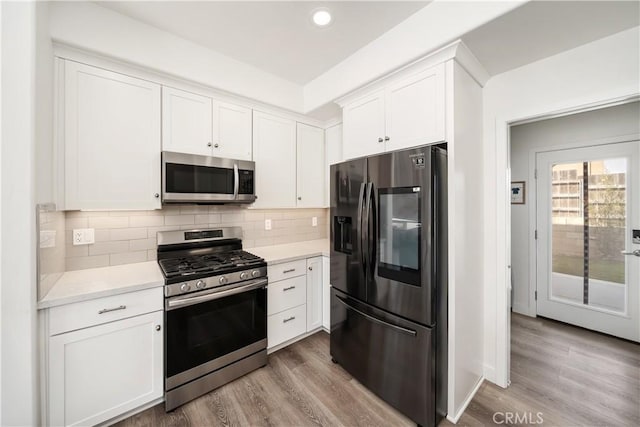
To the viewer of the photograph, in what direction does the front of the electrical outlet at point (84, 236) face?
facing the viewer

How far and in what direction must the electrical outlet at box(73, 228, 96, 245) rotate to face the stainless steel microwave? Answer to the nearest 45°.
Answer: approximately 45° to its left

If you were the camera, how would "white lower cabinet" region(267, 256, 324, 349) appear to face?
facing the viewer and to the right of the viewer

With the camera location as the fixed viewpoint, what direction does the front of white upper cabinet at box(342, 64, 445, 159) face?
facing the viewer and to the left of the viewer

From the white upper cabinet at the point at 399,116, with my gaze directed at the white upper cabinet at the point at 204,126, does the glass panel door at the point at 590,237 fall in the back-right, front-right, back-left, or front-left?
back-right

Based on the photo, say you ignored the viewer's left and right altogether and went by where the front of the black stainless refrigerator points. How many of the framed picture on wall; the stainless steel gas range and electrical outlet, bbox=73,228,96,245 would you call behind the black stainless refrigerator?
1

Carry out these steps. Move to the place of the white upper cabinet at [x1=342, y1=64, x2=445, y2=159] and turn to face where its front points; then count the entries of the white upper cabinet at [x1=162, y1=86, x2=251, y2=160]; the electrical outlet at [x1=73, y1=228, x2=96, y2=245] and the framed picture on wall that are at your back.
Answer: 1

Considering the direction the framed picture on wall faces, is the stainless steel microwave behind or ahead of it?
ahead
